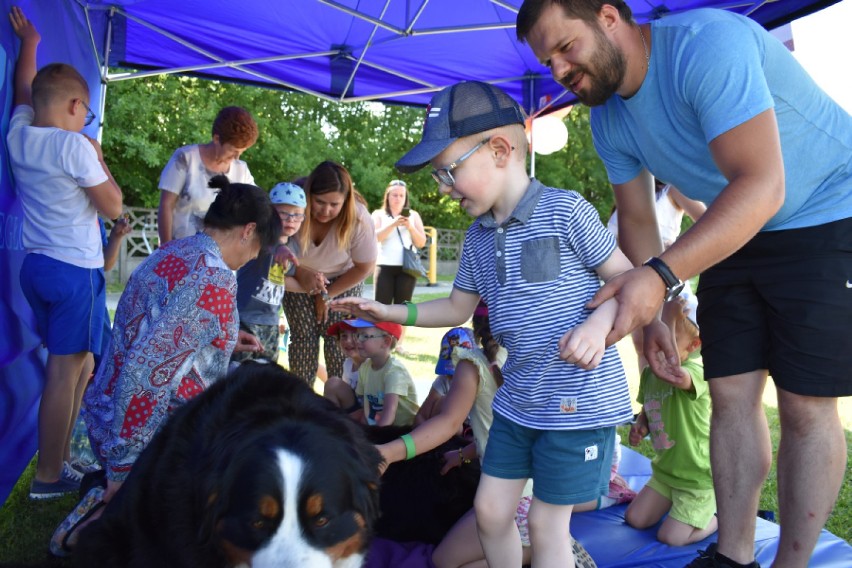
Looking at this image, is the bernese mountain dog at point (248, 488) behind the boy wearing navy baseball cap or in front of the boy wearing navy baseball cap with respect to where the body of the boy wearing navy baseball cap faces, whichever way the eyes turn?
in front

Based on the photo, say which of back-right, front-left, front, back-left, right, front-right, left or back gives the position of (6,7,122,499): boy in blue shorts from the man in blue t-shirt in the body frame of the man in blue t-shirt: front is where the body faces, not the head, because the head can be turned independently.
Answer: front-right

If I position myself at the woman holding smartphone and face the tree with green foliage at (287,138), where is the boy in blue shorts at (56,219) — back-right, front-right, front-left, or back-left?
back-left

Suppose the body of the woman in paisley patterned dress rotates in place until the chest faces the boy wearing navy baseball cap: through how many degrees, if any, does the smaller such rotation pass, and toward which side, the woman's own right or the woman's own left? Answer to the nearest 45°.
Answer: approximately 90° to the woman's own right

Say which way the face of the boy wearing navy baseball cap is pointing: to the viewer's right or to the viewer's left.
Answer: to the viewer's left

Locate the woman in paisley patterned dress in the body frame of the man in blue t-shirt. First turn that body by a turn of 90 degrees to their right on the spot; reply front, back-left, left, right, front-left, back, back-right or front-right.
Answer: front-left

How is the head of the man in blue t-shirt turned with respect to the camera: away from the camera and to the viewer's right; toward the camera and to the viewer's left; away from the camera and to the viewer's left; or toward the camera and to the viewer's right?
toward the camera and to the viewer's left

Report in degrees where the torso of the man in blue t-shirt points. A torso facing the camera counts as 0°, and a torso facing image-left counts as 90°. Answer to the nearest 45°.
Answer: approximately 45°

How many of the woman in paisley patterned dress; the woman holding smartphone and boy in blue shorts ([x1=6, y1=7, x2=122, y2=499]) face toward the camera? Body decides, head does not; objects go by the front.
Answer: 1

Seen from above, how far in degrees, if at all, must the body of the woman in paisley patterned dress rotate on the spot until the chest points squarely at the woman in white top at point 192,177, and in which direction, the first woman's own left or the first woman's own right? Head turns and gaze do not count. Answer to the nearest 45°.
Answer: approximately 45° to the first woman's own left
